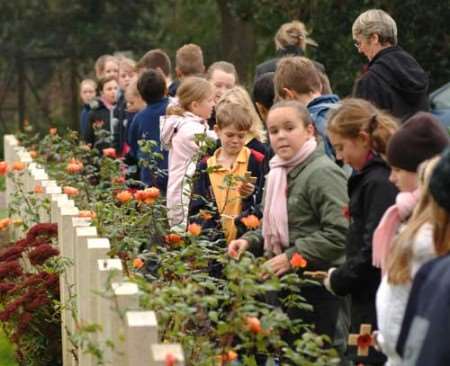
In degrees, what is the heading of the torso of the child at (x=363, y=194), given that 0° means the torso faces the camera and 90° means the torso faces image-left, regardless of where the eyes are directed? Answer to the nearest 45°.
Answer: approximately 90°

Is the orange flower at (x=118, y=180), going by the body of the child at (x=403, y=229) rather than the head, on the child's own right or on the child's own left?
on the child's own right

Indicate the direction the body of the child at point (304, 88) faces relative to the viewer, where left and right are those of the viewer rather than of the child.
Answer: facing away from the viewer and to the left of the viewer

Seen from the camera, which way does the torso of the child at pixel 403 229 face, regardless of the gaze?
to the viewer's left

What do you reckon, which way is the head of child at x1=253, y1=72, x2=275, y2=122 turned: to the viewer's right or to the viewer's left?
to the viewer's left

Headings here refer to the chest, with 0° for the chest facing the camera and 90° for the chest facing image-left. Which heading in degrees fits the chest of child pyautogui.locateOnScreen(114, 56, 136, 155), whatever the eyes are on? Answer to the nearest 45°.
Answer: approximately 45°
